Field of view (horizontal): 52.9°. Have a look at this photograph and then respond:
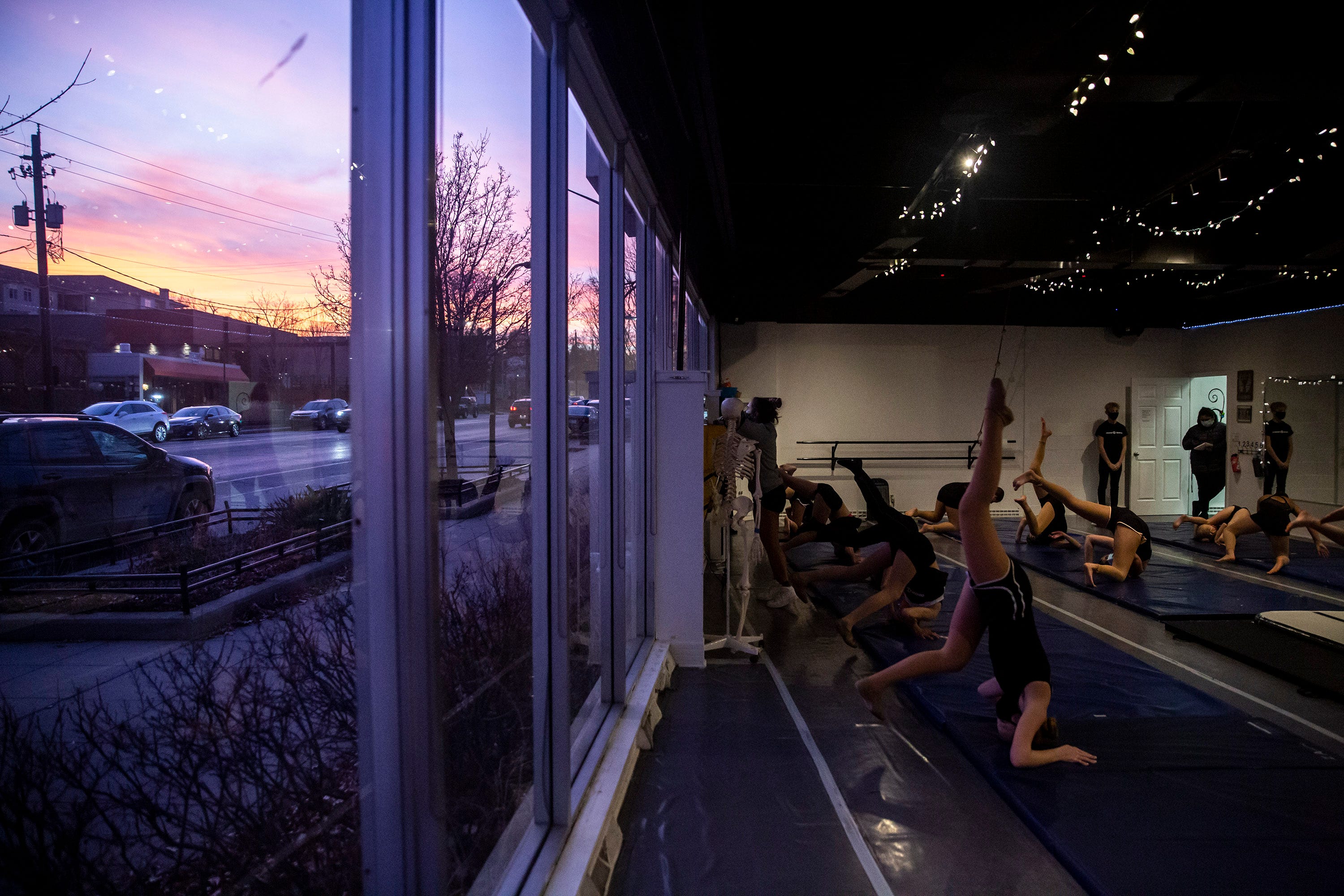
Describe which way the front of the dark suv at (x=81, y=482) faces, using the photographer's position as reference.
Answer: facing away from the viewer and to the right of the viewer

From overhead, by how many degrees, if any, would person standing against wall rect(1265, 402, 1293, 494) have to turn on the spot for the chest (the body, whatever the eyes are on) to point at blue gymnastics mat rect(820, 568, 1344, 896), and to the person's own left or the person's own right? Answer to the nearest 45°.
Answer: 0° — they already face it

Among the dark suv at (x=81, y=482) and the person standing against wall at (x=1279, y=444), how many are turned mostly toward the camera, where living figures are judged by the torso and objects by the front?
1
